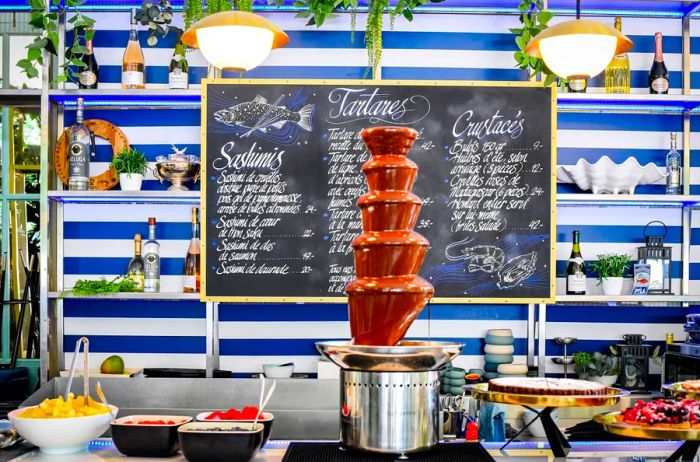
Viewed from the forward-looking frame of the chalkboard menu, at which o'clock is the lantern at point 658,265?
The lantern is roughly at 9 o'clock from the chalkboard menu.

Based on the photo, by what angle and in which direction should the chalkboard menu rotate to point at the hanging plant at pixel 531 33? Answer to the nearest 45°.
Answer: approximately 90° to its left

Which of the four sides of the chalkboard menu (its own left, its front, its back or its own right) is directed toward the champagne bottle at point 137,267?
right

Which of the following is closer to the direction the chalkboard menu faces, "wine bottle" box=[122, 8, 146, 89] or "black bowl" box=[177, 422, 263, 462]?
the black bowl

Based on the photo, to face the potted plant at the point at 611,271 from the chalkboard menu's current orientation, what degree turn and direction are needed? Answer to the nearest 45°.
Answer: approximately 90° to its left

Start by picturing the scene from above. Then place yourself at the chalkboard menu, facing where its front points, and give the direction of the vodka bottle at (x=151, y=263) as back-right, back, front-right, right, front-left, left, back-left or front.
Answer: right

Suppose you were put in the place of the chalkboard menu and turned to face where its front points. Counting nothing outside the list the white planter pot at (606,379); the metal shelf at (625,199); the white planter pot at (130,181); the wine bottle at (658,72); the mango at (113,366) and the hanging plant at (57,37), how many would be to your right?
3

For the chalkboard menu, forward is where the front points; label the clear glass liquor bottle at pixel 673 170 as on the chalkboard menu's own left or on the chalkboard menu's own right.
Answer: on the chalkboard menu's own left

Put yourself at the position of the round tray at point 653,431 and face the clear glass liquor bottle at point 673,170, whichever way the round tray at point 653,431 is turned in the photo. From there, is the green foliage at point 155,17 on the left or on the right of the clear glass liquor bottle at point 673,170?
left

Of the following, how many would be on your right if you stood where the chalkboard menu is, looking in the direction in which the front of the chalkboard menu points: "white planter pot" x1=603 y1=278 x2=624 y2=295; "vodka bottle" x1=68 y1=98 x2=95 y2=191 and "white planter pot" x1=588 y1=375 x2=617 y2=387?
1

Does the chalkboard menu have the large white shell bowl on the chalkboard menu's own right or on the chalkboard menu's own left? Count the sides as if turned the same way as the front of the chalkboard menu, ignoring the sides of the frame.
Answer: on the chalkboard menu's own left

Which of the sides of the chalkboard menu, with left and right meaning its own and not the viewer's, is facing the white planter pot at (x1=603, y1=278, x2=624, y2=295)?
left

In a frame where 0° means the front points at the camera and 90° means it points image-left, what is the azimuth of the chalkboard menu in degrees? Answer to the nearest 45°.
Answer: approximately 0°

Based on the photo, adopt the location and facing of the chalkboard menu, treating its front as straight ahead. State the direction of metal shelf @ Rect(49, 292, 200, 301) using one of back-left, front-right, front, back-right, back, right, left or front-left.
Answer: right

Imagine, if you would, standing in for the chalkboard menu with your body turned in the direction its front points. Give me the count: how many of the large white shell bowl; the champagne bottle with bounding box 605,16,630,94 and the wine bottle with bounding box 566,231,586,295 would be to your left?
3

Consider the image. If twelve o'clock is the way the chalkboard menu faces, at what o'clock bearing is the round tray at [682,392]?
The round tray is roughly at 11 o'clock from the chalkboard menu.

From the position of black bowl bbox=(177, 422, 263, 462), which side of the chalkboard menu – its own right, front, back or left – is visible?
front
